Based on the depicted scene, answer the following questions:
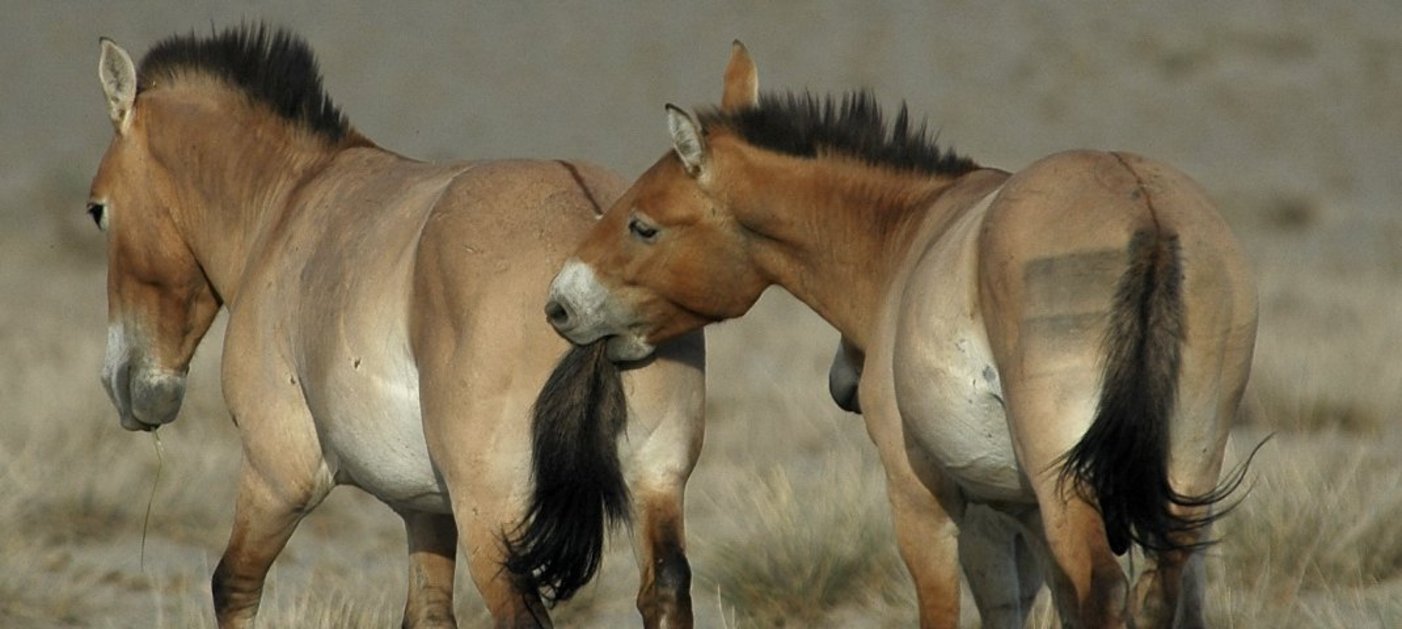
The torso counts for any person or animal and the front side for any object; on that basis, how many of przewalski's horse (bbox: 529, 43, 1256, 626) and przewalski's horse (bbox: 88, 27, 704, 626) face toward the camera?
0

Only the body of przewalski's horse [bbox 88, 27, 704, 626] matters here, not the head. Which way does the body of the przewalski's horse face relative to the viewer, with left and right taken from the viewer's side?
facing away from the viewer and to the left of the viewer

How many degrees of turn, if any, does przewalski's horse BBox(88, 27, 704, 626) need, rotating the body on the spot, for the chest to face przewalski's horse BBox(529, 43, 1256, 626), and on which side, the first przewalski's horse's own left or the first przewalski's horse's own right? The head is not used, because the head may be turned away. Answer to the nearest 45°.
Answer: approximately 180°

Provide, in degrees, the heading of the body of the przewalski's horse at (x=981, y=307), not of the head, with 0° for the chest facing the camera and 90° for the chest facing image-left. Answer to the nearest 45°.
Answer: approximately 135°

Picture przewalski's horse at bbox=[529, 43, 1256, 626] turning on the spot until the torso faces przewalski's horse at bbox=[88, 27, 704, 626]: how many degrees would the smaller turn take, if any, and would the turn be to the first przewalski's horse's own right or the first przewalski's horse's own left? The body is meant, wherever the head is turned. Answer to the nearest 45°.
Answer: approximately 45° to the first przewalski's horse's own left
